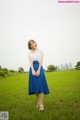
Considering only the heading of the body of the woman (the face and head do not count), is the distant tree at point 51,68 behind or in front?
behind

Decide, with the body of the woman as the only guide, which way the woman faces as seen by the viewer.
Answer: toward the camera
